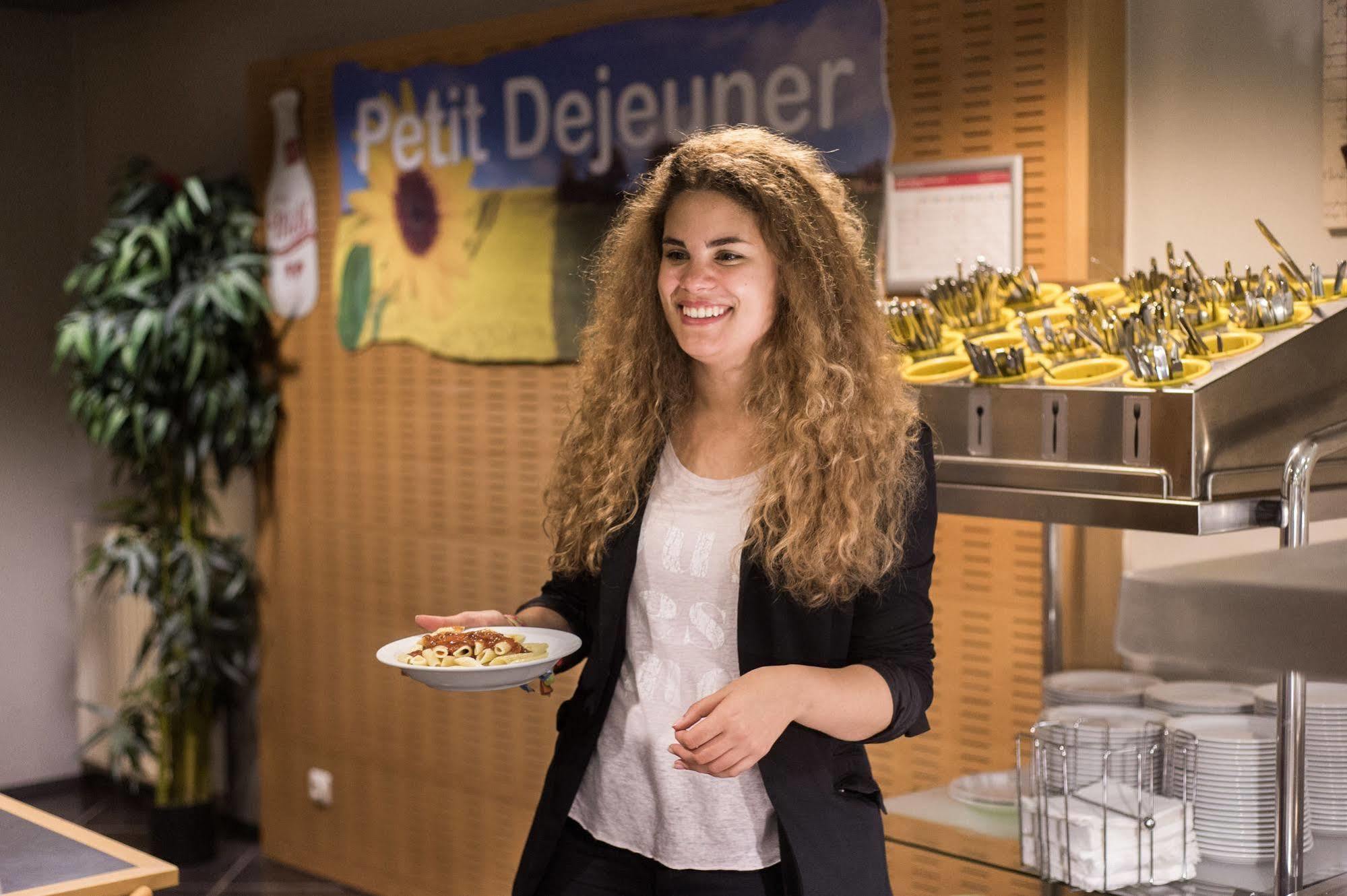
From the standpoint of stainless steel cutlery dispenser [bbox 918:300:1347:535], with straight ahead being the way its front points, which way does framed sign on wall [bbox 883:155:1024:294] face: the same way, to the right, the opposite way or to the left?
the same way

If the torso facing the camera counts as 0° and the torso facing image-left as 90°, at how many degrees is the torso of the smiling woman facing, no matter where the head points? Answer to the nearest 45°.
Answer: approximately 45°

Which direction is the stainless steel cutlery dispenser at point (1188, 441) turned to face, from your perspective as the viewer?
facing the viewer

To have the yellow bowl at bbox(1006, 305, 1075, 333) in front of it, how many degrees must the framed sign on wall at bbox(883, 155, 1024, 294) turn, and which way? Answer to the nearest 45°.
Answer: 0° — it already faces it

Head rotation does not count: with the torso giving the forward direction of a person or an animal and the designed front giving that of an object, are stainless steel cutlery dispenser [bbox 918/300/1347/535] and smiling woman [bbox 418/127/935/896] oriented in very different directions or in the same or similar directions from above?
same or similar directions

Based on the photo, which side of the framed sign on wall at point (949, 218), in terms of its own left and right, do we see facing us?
front

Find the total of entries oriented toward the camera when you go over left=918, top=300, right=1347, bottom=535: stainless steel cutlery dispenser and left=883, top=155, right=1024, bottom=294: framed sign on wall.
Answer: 2

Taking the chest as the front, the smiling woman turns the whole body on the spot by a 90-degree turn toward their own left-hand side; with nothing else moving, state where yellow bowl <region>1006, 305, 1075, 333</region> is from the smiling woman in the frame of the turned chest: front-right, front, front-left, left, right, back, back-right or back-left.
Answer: left

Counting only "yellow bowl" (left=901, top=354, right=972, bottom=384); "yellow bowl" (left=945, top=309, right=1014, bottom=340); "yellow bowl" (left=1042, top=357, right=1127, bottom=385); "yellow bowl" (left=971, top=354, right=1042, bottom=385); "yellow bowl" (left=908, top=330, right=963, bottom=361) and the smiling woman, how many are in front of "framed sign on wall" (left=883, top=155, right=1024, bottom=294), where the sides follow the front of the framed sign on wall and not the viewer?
6

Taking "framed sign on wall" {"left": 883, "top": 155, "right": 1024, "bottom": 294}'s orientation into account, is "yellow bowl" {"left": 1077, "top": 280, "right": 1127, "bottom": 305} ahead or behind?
ahead

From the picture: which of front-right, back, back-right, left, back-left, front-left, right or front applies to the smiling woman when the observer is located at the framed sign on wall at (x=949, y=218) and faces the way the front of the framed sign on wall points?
front

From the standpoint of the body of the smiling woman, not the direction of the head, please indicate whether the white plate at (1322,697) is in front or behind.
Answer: behind
